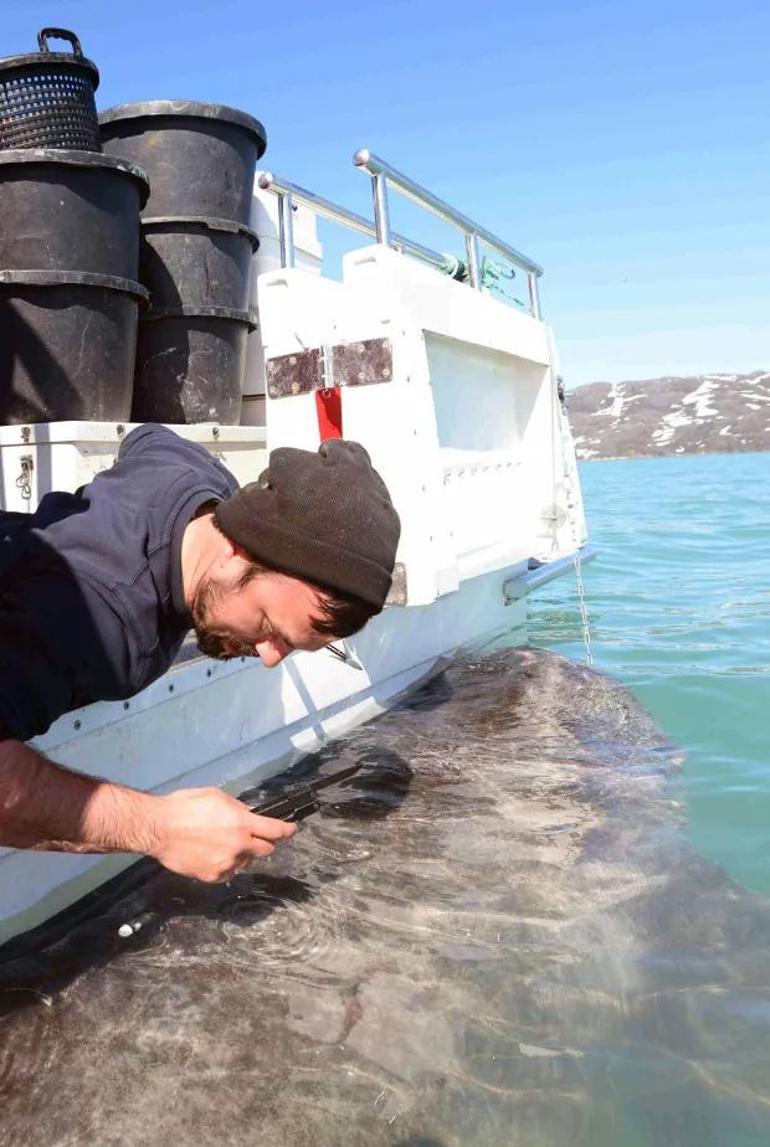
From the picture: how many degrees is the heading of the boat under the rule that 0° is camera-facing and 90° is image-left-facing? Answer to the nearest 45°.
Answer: approximately 45°
